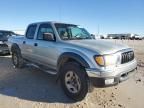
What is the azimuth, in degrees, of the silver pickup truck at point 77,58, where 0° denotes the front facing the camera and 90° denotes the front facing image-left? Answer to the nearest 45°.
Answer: approximately 315°
